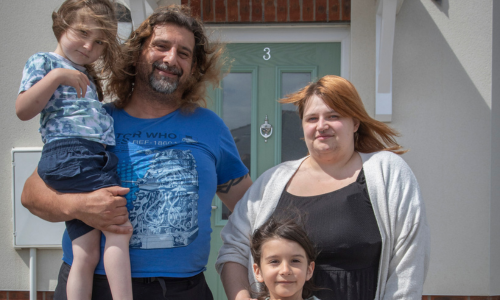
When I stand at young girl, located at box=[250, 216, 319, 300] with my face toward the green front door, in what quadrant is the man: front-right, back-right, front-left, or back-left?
front-left

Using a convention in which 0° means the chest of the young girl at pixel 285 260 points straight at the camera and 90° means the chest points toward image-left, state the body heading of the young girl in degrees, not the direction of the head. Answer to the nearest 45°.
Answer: approximately 0°

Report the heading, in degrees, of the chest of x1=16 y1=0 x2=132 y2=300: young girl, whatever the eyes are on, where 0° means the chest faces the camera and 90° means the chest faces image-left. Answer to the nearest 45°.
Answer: approximately 315°

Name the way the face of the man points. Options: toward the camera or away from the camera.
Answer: toward the camera

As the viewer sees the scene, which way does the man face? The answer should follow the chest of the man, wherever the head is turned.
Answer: toward the camera

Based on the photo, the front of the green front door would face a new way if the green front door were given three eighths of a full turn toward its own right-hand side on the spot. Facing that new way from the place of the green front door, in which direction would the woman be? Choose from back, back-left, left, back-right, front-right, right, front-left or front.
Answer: back-left

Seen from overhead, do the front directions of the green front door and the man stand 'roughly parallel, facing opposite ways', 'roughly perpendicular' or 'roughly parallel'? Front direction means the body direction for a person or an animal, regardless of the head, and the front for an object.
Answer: roughly parallel

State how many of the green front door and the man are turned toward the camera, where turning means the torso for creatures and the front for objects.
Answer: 2

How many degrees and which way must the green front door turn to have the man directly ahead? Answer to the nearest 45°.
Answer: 0° — it already faces them

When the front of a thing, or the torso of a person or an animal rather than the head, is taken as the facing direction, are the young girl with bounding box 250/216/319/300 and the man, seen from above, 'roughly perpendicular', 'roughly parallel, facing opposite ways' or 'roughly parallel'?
roughly parallel
